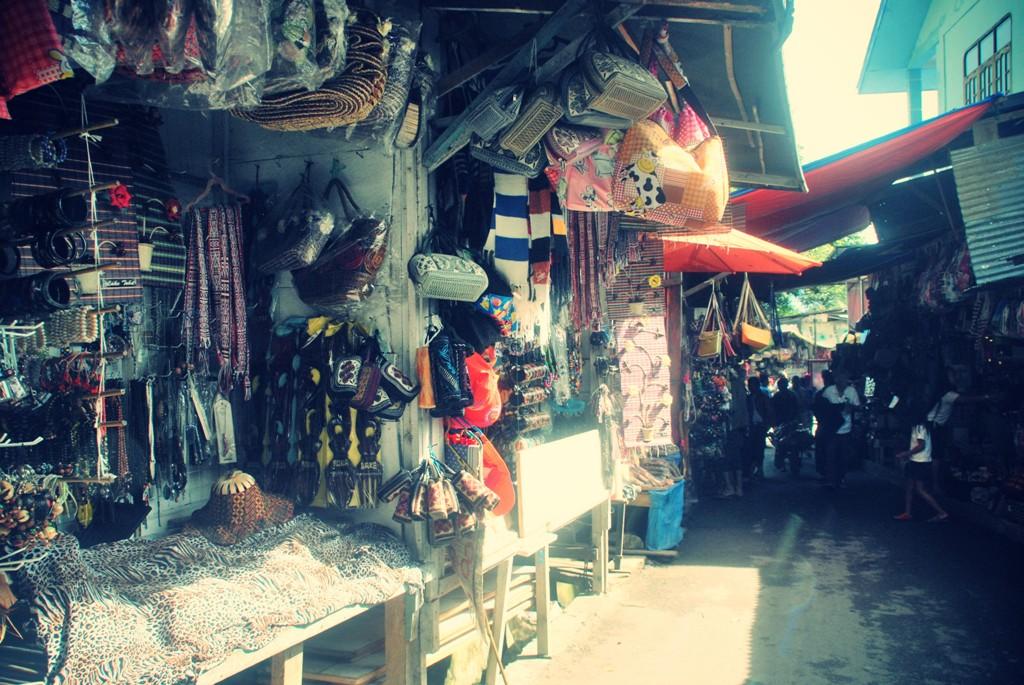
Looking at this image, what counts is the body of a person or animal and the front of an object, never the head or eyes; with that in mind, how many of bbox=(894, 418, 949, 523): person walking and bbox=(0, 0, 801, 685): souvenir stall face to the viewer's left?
1

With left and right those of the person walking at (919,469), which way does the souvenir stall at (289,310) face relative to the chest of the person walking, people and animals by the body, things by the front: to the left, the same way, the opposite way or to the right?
the opposite way

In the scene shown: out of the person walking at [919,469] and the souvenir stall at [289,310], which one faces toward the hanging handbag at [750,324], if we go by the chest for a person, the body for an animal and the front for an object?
the person walking

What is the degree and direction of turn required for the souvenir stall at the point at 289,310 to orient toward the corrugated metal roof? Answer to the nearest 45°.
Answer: approximately 45° to its left

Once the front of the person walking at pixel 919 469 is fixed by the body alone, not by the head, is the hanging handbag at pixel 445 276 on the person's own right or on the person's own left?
on the person's own left

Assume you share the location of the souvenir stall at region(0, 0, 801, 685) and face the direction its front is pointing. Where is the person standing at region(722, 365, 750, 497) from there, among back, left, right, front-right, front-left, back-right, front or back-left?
left

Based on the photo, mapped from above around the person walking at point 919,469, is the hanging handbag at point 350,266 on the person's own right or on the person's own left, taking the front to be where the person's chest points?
on the person's own left

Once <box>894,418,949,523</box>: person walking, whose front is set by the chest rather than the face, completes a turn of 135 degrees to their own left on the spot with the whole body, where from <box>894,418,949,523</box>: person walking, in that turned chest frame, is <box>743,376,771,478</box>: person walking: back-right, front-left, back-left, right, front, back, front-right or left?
back

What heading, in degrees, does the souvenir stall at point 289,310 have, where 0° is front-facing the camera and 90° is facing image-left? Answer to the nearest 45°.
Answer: approximately 315°

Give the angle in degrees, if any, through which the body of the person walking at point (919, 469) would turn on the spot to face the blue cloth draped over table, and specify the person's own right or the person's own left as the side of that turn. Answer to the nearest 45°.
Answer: approximately 45° to the person's own left

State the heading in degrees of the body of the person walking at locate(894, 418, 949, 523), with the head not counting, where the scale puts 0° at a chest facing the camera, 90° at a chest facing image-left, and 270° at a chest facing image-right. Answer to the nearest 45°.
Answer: approximately 90°

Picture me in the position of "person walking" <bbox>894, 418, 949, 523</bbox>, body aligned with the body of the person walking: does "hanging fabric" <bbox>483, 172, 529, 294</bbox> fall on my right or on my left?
on my left

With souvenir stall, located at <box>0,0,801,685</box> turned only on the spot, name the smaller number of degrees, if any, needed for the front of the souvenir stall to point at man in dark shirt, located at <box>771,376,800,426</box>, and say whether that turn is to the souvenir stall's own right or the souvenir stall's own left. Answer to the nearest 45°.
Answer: approximately 90° to the souvenir stall's own left
